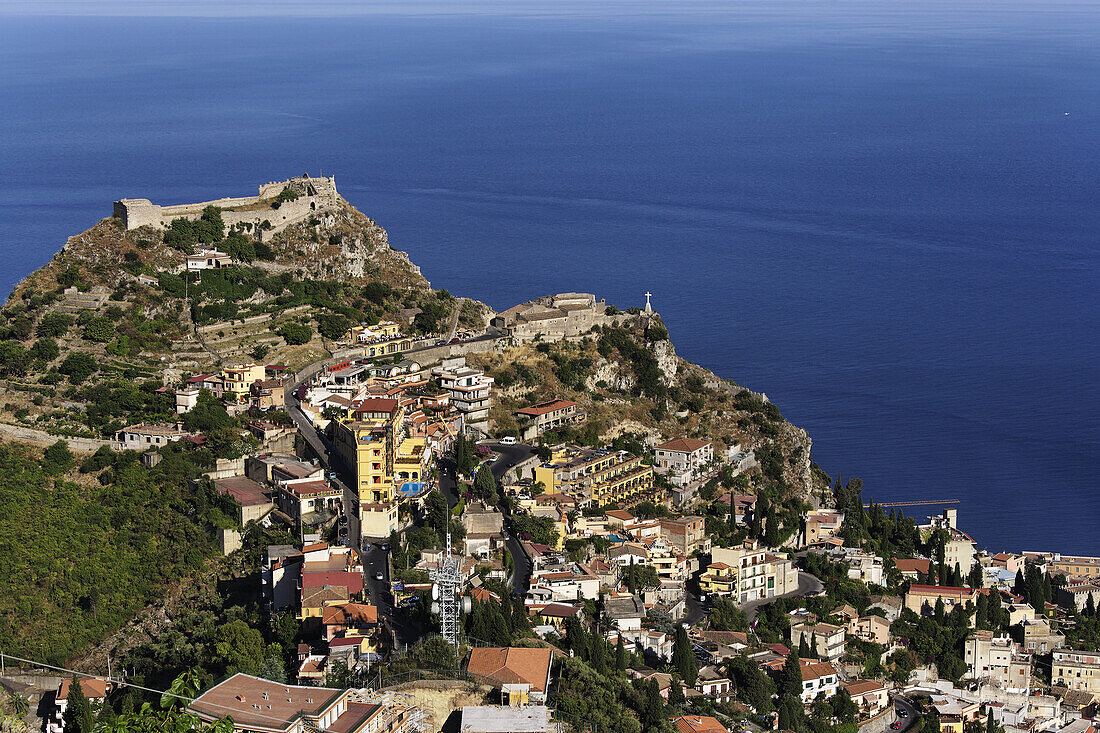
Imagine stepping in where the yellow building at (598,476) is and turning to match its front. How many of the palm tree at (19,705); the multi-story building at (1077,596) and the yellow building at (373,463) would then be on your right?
2

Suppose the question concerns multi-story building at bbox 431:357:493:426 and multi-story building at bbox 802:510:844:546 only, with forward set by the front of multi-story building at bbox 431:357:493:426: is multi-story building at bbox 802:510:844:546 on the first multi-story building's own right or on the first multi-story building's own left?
on the first multi-story building's own left

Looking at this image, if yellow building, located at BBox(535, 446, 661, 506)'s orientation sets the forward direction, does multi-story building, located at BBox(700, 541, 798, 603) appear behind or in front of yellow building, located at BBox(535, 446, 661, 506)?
in front

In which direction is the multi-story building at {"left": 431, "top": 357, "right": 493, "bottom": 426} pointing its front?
toward the camera

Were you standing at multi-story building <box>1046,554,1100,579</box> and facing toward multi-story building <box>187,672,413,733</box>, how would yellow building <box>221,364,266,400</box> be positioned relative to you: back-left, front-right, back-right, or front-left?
front-right

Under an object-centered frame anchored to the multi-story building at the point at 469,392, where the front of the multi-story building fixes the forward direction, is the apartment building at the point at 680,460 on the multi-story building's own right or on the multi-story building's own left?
on the multi-story building's own left

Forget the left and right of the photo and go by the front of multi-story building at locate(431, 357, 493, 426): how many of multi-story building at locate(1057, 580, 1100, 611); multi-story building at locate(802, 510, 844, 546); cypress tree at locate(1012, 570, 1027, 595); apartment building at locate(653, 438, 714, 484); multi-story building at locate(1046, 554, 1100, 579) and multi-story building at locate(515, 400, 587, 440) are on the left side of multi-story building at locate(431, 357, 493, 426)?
6

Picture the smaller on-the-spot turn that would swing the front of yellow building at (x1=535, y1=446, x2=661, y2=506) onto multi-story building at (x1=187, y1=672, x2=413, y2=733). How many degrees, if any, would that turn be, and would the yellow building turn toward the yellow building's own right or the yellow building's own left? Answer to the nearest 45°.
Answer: approximately 45° to the yellow building's own right

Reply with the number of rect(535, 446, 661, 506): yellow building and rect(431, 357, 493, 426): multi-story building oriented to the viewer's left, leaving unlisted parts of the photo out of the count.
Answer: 0

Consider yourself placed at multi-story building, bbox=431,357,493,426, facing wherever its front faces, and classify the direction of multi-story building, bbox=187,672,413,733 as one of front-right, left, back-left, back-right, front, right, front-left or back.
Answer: front

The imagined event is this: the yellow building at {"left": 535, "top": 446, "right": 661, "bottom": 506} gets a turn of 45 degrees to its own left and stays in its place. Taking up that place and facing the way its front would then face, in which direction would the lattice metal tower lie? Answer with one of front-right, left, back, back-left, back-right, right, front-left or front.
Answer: right

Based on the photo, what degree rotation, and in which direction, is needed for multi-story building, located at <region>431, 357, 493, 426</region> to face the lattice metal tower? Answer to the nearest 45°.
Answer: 0° — it already faces it

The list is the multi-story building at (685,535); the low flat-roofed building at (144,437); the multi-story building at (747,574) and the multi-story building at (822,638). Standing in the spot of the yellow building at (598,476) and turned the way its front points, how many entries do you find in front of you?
3

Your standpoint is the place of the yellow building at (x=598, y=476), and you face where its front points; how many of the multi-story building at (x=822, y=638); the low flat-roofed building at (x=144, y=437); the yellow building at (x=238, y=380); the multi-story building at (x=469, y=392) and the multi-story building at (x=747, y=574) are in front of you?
2

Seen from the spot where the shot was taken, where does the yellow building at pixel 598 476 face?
facing the viewer and to the right of the viewer

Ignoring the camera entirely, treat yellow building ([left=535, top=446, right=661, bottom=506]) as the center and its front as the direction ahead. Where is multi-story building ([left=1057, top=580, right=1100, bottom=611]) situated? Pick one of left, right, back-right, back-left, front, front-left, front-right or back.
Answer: front-left

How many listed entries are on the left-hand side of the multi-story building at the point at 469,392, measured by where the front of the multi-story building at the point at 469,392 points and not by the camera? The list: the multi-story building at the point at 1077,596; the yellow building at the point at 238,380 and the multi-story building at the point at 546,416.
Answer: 2
